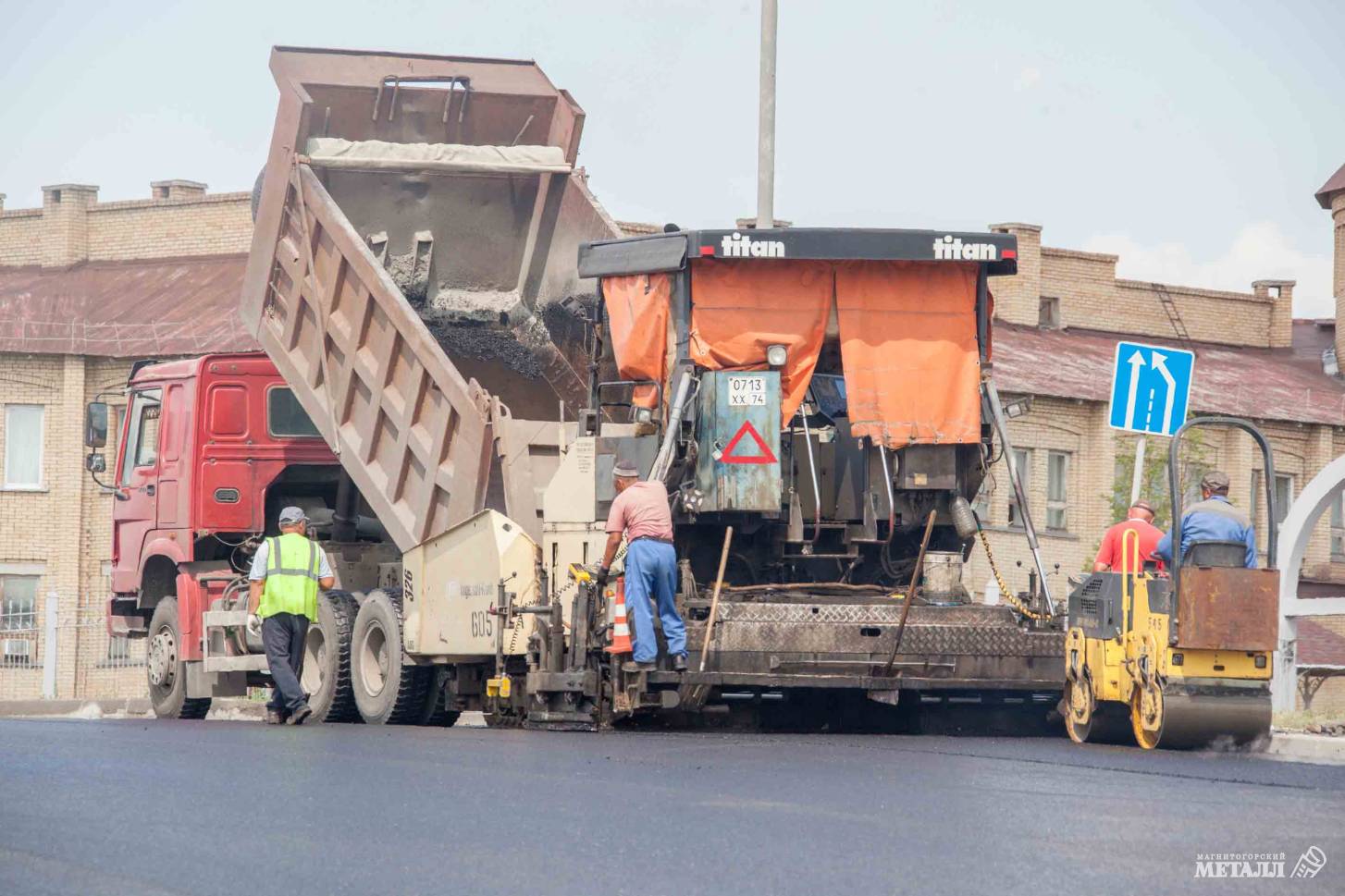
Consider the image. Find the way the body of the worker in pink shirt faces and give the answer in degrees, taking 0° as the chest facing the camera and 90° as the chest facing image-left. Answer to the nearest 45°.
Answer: approximately 135°

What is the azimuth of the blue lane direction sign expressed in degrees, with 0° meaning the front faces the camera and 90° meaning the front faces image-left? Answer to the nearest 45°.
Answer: approximately 0°

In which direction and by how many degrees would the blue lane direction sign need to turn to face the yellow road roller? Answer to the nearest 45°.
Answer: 0° — it already faces it

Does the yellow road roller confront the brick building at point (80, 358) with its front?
yes

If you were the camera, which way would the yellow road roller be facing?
facing away from the viewer and to the left of the viewer

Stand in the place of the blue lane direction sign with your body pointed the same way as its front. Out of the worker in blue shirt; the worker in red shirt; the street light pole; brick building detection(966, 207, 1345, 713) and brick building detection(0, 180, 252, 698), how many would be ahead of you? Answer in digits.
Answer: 2

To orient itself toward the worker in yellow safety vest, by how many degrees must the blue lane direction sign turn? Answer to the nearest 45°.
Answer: approximately 90° to its right

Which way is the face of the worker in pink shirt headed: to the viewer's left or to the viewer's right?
to the viewer's left

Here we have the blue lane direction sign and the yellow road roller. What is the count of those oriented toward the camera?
1

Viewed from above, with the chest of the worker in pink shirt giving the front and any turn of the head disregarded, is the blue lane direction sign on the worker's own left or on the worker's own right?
on the worker's own right

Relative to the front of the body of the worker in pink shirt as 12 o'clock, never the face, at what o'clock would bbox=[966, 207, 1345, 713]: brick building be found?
The brick building is roughly at 2 o'clock from the worker in pink shirt.

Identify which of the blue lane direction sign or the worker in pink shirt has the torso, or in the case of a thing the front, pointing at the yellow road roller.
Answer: the blue lane direction sign
